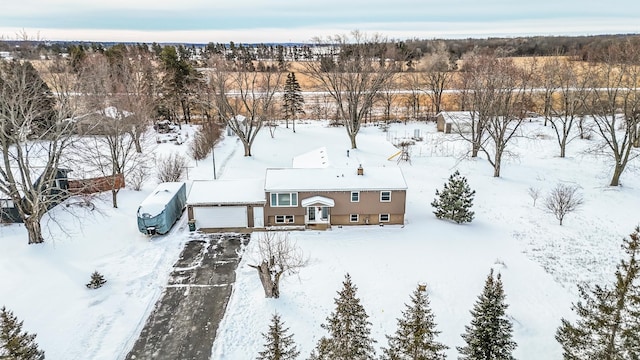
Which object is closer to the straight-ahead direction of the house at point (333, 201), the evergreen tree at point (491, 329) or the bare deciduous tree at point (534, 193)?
the evergreen tree

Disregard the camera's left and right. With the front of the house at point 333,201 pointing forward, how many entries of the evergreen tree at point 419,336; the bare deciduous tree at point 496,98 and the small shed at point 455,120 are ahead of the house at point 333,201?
1

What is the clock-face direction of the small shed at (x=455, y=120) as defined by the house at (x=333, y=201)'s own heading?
The small shed is roughly at 7 o'clock from the house.

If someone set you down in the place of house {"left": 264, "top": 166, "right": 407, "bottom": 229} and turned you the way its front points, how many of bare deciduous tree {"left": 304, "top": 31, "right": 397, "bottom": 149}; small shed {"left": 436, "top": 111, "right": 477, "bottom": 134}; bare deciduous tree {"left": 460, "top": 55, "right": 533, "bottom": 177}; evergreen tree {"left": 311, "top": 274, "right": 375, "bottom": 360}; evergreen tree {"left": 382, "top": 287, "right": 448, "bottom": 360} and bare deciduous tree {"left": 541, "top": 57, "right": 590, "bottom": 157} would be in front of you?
2

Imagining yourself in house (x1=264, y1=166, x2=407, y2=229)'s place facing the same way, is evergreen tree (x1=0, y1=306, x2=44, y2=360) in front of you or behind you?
in front

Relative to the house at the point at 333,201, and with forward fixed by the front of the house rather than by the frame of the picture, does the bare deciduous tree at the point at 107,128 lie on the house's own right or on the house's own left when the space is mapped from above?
on the house's own right

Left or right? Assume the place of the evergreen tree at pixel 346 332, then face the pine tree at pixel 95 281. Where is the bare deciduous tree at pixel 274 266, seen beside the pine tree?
right

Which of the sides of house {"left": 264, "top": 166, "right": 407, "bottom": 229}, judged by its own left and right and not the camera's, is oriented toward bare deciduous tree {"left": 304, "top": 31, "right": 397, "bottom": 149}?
back

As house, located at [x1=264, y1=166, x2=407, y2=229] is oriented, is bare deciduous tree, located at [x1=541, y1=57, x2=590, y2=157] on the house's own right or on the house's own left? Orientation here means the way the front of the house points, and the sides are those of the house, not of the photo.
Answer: on the house's own left

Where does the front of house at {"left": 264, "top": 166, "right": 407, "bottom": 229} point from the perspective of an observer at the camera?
facing the viewer

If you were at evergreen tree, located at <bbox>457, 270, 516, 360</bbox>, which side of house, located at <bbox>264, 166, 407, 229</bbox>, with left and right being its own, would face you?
front

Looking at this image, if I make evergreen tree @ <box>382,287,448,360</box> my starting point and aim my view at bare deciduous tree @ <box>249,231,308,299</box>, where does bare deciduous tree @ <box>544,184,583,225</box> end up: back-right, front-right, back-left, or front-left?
front-right

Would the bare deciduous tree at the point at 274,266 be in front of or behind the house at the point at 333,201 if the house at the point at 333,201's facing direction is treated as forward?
in front

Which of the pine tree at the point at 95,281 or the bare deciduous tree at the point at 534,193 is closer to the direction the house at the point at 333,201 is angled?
the pine tree

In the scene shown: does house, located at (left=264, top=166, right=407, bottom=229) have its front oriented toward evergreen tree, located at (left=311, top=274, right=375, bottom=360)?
yes

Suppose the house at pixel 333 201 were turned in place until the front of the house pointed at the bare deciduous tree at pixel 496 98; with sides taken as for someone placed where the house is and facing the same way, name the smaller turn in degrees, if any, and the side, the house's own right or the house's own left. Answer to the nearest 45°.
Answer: approximately 135° to the house's own left

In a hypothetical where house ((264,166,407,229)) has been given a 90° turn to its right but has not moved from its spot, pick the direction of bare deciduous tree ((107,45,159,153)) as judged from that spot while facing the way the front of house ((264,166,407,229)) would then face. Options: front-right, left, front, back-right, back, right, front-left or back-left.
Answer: front-right

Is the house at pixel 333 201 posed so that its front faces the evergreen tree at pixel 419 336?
yes
